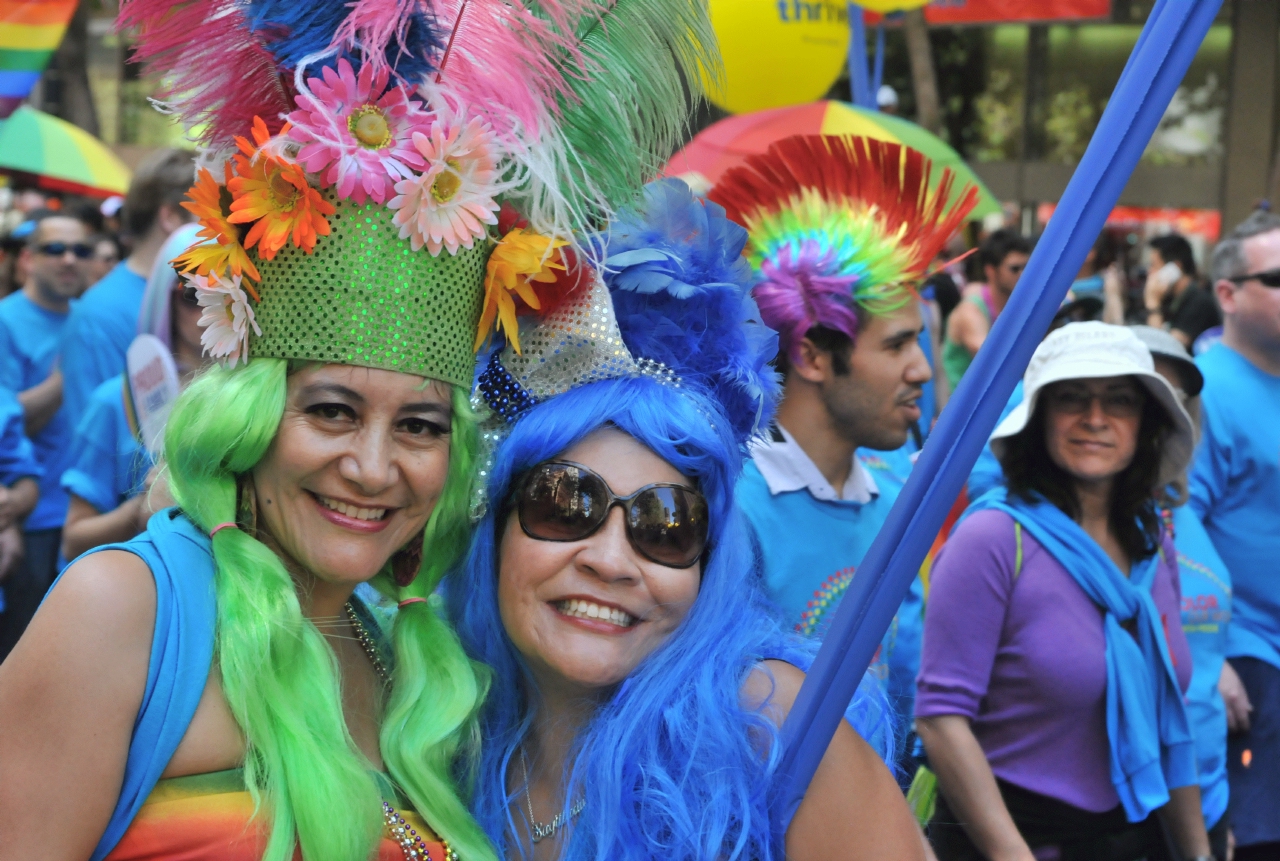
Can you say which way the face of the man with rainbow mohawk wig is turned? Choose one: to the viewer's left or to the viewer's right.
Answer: to the viewer's right

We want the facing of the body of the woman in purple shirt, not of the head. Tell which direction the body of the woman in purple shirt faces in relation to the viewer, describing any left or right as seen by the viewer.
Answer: facing the viewer and to the right of the viewer

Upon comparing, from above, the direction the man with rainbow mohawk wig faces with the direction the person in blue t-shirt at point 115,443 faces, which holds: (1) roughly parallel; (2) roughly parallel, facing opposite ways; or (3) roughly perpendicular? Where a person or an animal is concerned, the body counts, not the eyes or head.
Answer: roughly parallel

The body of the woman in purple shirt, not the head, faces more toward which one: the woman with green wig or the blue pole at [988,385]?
the blue pole

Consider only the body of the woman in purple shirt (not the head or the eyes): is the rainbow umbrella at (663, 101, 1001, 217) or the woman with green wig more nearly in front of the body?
the woman with green wig

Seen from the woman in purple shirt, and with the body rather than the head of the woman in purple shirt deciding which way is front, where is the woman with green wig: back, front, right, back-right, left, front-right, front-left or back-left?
right

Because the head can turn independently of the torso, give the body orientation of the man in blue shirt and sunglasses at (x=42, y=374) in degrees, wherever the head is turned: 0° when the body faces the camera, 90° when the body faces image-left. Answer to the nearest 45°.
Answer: approximately 315°

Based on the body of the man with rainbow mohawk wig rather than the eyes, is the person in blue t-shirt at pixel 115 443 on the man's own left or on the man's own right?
on the man's own right
